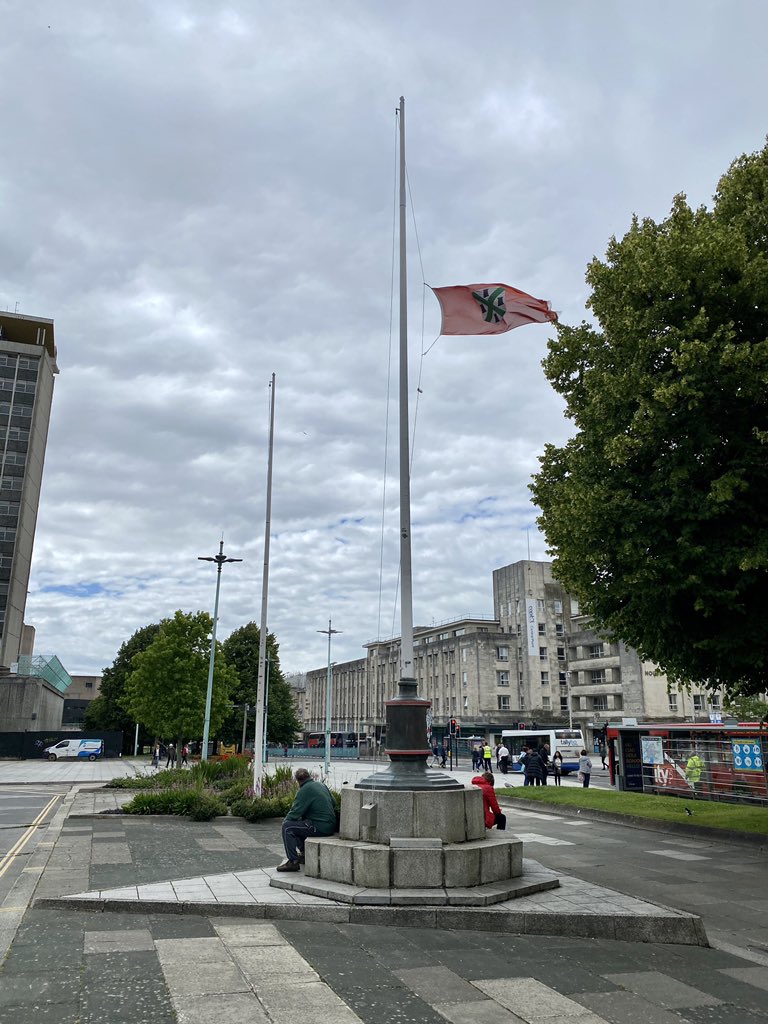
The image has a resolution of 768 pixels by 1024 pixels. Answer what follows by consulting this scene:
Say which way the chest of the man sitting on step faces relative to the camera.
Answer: to the viewer's left

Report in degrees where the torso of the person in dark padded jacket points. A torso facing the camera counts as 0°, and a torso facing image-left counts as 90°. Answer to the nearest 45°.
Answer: approximately 180°

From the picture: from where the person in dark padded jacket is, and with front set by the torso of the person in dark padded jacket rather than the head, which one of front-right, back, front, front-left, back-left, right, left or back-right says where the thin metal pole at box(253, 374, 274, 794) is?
back-left

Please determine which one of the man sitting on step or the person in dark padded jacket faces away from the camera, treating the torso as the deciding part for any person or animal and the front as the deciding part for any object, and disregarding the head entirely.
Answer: the person in dark padded jacket

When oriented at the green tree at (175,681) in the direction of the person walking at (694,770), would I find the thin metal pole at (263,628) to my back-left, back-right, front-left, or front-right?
front-right

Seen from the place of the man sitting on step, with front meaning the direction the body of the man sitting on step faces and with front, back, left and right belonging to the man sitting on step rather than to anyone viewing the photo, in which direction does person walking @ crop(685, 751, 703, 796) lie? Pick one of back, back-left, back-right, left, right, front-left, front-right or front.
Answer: back-right

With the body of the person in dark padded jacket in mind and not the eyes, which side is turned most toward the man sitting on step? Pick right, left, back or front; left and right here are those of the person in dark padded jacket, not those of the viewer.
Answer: back

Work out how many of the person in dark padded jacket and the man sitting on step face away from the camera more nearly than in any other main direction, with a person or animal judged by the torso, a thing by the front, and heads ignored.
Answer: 1

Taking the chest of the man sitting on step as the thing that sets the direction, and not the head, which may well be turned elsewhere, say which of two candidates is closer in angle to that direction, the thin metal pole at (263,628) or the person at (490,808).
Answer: the thin metal pole
